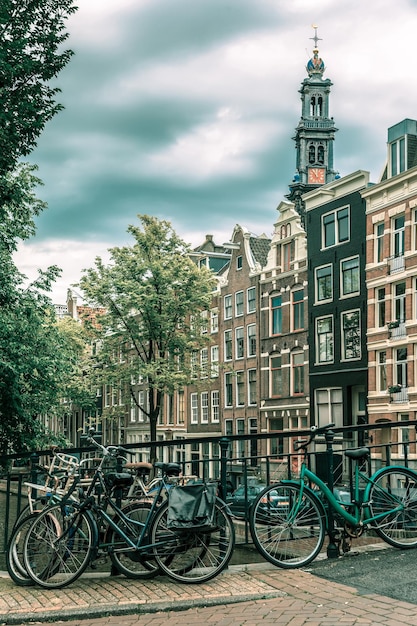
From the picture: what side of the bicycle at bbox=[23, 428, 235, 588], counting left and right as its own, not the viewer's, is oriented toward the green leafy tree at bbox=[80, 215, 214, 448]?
right

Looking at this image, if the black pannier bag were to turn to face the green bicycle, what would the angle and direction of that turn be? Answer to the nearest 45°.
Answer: approximately 135° to its left

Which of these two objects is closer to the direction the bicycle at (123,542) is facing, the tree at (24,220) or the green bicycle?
the tree

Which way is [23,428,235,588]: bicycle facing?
to the viewer's left
